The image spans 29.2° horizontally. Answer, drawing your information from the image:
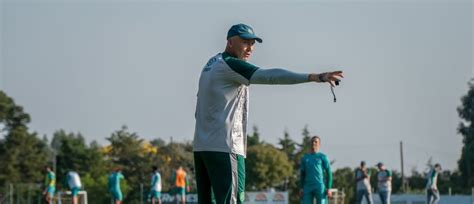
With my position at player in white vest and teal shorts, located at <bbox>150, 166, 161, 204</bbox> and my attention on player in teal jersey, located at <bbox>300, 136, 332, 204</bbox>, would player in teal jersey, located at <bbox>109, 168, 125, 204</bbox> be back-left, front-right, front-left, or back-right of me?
back-right

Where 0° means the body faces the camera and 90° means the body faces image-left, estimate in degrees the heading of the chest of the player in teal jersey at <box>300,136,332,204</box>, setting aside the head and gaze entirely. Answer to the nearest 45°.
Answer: approximately 0°

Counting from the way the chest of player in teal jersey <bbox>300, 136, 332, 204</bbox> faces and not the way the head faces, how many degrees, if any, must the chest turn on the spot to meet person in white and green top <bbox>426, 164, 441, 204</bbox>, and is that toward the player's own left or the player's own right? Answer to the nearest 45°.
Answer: approximately 180°

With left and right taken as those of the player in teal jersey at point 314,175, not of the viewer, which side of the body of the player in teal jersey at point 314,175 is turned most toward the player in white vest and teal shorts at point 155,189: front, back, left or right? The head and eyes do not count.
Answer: back

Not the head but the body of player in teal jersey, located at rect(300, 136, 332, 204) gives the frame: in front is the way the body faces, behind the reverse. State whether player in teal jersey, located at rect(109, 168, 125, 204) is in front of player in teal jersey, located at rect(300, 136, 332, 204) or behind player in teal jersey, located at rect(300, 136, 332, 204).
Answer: behind
